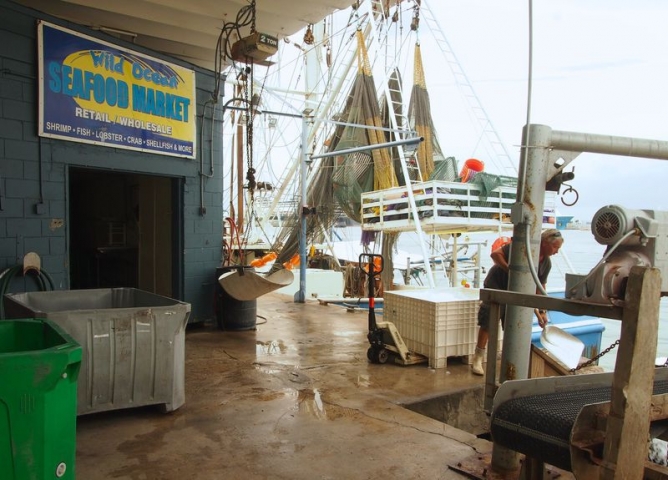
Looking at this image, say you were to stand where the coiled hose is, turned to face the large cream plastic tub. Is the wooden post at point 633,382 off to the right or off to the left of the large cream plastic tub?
right

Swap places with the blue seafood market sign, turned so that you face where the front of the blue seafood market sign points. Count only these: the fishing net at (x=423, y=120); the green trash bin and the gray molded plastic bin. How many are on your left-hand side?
1

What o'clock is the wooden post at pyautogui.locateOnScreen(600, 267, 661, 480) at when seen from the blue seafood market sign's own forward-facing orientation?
The wooden post is roughly at 1 o'clock from the blue seafood market sign.

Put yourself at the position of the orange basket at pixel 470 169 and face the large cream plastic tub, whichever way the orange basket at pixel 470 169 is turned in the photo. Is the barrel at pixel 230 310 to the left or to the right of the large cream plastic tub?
right

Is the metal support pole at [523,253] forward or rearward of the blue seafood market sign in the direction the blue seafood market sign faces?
forward

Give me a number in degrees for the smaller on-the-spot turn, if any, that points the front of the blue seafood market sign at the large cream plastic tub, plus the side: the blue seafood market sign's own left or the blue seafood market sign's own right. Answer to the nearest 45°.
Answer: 0° — it already faces it

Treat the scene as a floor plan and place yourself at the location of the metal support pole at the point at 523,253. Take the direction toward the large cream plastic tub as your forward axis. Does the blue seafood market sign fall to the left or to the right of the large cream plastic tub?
left

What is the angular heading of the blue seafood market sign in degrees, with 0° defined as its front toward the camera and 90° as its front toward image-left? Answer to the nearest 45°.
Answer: approximately 315°

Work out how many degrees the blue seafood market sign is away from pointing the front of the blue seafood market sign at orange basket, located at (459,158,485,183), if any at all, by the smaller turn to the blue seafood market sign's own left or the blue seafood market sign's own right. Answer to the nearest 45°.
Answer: approximately 45° to the blue seafood market sign's own left

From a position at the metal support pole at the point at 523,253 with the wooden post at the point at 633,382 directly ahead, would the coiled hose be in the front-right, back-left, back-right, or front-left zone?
back-right

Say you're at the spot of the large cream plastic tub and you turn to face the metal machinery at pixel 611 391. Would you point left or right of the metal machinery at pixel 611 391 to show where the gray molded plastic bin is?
right

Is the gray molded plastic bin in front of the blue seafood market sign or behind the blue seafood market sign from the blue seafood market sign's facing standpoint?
in front

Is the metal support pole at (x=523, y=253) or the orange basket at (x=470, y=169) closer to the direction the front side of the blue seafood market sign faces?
the metal support pole

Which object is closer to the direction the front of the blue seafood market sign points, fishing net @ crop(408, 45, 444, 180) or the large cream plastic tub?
the large cream plastic tub

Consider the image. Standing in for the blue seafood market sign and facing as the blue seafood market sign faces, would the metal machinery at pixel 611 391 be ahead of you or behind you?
ahead
